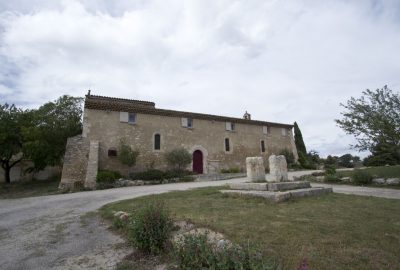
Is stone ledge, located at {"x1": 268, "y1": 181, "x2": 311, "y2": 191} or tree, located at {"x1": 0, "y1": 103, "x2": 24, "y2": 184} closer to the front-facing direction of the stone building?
the stone ledge

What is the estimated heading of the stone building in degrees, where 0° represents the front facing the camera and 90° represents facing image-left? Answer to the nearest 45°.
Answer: approximately 315°

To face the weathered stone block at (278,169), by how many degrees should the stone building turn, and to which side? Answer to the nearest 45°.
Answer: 0° — it already faces it

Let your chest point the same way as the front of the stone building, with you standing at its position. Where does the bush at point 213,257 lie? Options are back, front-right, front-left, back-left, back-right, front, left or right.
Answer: front-right

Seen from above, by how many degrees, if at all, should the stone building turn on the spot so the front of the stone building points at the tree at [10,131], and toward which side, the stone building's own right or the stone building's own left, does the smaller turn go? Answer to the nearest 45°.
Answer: approximately 135° to the stone building's own right

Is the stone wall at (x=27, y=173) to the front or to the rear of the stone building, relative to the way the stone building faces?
to the rear

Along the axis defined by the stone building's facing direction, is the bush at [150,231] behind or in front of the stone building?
in front

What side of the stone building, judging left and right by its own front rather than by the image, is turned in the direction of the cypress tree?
left
